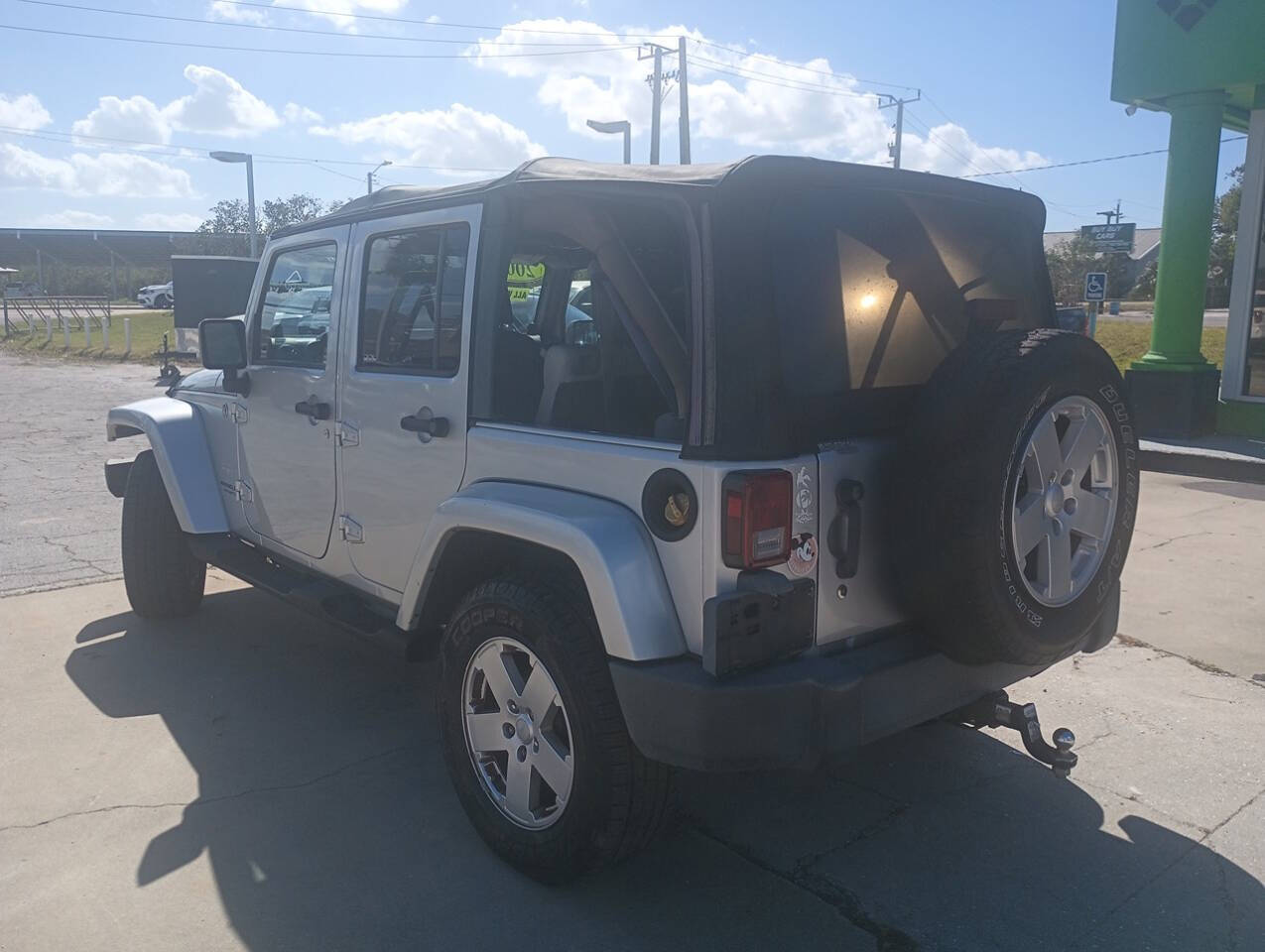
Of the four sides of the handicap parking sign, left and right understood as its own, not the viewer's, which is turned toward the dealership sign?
back

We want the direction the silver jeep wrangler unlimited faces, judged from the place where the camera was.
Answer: facing away from the viewer and to the left of the viewer

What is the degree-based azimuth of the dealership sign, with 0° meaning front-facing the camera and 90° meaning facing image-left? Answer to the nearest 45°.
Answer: approximately 0°

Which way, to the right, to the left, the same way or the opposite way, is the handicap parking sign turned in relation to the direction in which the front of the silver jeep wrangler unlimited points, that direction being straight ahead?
to the left

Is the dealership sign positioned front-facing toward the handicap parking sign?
yes

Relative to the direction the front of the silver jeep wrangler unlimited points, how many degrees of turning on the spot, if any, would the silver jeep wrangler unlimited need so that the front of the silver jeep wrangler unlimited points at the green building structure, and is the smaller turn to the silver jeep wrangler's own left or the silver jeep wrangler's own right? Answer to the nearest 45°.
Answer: approximately 90° to the silver jeep wrangler's own right

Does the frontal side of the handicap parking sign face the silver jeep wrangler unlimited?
yes

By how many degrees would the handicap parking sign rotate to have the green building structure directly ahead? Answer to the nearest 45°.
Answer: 0° — it already faces it

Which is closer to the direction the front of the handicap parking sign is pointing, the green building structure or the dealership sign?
the green building structure
